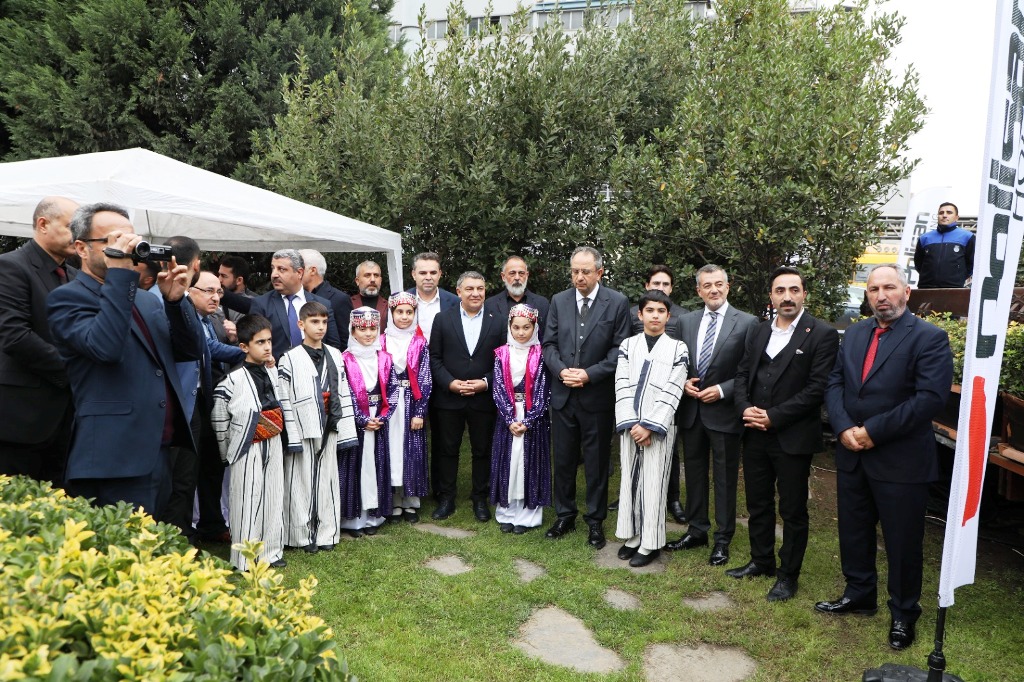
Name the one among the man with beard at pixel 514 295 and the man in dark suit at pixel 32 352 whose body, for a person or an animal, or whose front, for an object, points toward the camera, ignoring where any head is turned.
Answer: the man with beard

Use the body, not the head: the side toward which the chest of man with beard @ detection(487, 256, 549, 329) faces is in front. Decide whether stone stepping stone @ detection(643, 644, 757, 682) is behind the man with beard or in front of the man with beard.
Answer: in front

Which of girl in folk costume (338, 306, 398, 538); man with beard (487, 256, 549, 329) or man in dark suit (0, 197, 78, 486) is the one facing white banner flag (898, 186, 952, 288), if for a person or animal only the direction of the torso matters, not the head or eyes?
the man in dark suit

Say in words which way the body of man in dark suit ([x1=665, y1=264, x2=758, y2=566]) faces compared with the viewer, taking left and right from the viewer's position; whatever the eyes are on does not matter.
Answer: facing the viewer and to the left of the viewer

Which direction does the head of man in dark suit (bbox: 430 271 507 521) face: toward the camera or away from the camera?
toward the camera

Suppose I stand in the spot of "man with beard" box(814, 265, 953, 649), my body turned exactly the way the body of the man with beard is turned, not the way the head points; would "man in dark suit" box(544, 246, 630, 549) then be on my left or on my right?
on my right

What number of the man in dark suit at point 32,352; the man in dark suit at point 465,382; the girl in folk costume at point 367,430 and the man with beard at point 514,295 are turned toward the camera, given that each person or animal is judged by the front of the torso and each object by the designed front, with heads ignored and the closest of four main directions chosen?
3

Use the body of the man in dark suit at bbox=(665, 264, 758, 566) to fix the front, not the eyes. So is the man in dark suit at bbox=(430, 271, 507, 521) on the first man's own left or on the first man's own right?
on the first man's own right

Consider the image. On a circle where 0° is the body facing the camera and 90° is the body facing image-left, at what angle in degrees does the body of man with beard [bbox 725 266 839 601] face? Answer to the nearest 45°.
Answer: approximately 45°

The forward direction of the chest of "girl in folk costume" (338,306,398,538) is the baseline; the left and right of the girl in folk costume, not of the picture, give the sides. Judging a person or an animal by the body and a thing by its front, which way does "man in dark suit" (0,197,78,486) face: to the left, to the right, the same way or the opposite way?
to the left

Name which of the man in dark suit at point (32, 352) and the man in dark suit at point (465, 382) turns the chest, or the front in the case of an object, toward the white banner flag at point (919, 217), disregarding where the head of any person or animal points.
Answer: the man in dark suit at point (32, 352)

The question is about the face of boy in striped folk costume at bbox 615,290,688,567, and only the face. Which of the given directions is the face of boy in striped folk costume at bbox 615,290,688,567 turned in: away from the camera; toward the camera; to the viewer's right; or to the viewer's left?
toward the camera

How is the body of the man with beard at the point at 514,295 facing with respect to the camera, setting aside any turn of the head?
toward the camera

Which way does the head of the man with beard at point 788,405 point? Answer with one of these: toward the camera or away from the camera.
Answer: toward the camera

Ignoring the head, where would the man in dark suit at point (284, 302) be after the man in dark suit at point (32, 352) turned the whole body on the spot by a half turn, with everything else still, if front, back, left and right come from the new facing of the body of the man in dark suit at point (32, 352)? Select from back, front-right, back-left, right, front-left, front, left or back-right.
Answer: back-right

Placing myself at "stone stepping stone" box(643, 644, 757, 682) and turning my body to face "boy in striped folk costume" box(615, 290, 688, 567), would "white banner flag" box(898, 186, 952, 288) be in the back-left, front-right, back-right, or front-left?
front-right

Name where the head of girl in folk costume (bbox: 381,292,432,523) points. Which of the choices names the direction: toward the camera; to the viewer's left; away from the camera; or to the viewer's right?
toward the camera

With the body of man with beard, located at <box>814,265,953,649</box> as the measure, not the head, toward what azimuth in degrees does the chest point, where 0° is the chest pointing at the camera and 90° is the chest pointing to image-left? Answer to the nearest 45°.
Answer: approximately 45°

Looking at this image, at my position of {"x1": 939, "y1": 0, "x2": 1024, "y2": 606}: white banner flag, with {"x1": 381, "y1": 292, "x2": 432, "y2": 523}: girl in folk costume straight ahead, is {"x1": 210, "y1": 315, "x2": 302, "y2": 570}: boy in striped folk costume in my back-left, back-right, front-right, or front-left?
front-left

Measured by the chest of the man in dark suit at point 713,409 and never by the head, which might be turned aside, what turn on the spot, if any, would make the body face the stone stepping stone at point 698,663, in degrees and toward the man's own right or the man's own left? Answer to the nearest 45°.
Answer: approximately 45° to the man's own left
